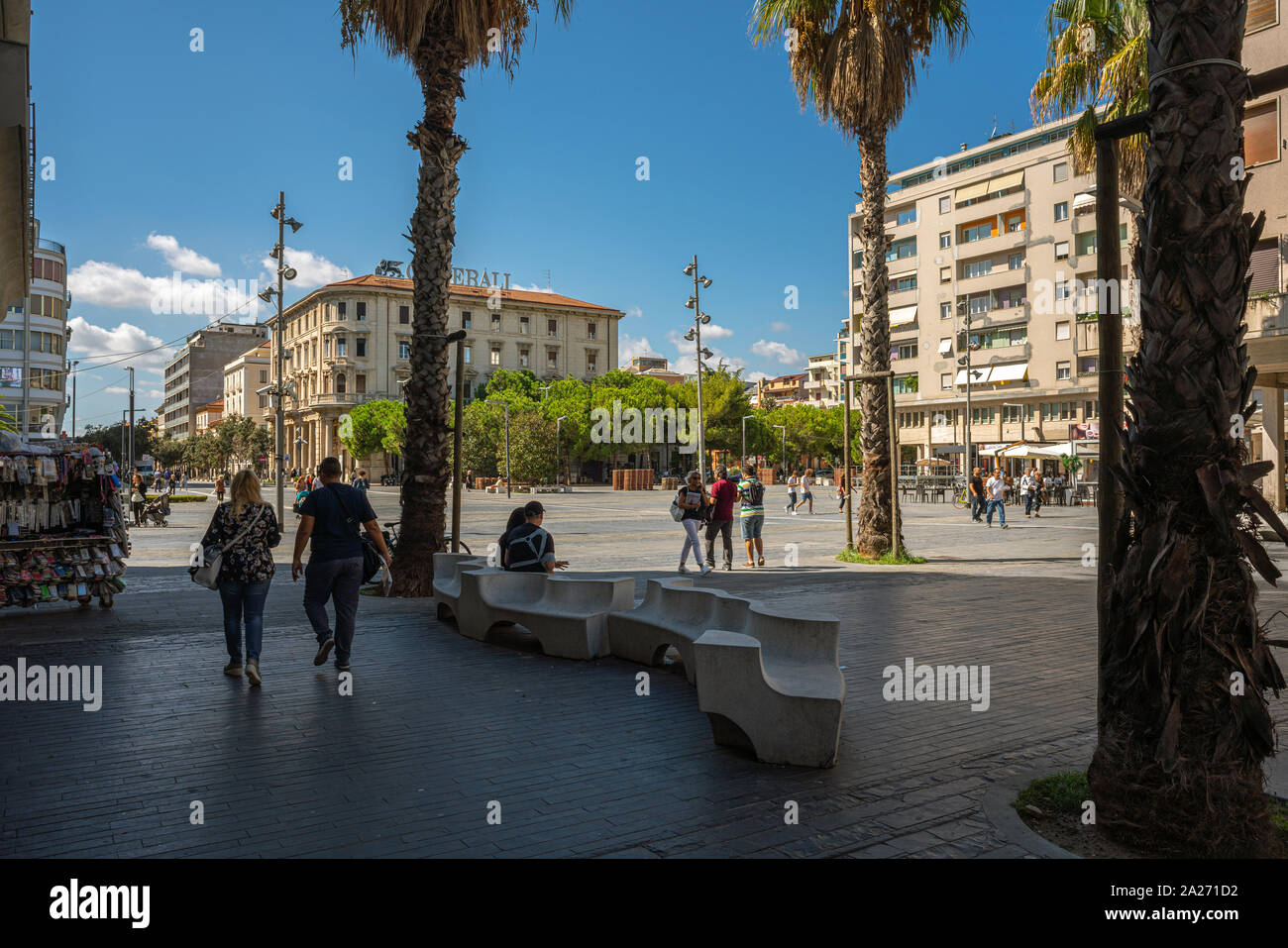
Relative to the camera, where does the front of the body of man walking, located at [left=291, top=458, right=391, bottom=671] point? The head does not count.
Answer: away from the camera

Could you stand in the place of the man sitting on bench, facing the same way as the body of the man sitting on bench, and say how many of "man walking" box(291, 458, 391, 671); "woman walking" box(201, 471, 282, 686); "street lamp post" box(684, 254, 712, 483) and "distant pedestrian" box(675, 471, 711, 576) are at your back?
2

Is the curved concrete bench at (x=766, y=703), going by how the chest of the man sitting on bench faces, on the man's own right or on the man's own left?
on the man's own right

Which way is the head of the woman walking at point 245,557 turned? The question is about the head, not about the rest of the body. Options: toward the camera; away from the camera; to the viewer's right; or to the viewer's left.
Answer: away from the camera

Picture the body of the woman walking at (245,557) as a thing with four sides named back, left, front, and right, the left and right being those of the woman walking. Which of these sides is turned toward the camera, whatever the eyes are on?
back

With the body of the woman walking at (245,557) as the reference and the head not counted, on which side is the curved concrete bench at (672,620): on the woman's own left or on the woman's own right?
on the woman's own right

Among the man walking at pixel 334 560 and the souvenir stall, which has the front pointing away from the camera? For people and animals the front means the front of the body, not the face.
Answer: the man walking

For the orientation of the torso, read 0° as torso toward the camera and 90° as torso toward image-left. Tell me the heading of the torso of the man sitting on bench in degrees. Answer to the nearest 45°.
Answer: approximately 225°

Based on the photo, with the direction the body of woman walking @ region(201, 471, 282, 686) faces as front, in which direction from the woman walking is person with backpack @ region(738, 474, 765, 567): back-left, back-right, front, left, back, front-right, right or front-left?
front-right

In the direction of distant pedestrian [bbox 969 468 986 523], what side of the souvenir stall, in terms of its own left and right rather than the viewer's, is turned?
left
